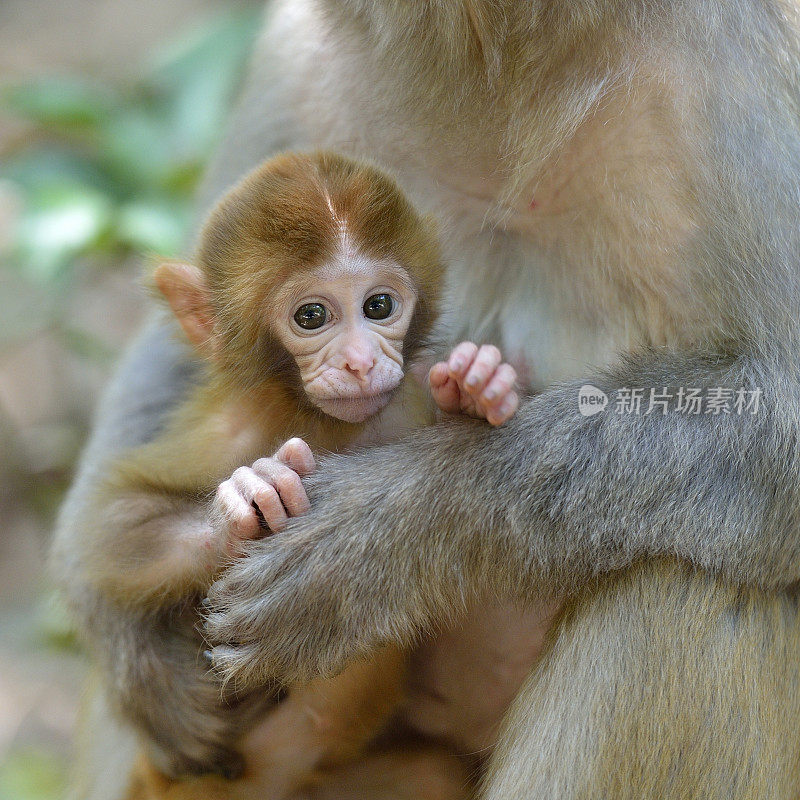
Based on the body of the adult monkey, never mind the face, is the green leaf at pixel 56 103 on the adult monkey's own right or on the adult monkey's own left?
on the adult monkey's own right

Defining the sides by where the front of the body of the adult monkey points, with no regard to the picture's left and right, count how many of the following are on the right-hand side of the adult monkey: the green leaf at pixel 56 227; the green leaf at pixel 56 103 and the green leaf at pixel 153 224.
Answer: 3

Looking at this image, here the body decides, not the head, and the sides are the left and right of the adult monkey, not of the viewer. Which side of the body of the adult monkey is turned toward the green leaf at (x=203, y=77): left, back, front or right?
right

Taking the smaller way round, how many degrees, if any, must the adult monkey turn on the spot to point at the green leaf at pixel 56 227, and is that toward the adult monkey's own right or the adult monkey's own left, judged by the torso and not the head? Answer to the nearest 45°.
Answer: approximately 90° to the adult monkey's own right

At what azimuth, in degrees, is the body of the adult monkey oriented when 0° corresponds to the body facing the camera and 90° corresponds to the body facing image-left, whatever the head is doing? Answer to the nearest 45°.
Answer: approximately 45°
